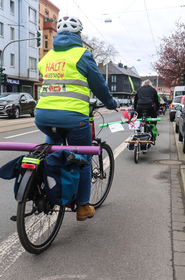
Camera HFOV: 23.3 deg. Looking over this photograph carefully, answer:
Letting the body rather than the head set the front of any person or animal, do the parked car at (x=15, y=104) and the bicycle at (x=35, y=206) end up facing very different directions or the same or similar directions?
very different directions

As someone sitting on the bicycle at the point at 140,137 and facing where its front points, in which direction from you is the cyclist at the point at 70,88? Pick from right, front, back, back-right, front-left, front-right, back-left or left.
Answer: back

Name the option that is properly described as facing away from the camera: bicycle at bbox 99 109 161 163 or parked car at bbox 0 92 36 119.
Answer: the bicycle

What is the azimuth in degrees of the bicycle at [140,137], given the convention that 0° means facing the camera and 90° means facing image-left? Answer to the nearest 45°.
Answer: approximately 180°

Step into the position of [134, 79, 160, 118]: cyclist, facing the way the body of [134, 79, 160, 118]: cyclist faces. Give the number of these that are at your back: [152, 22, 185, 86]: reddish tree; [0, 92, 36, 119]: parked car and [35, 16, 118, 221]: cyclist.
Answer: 1

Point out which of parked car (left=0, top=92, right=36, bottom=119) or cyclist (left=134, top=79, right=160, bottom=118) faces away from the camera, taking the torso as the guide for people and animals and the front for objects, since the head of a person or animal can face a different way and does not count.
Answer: the cyclist

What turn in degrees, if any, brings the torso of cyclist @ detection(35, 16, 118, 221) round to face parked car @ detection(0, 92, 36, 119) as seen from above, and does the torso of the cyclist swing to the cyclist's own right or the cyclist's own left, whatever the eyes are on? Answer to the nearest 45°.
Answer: approximately 45° to the cyclist's own left

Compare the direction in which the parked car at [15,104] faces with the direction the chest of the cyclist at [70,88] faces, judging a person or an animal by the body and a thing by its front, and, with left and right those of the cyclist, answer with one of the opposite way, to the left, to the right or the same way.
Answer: the opposite way

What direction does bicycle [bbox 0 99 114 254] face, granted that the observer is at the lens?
facing away from the viewer and to the right of the viewer

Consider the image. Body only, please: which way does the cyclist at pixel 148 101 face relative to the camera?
away from the camera

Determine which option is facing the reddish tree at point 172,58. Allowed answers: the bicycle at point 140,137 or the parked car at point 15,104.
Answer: the bicycle

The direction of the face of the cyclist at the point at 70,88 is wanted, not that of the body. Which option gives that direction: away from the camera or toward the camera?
away from the camera

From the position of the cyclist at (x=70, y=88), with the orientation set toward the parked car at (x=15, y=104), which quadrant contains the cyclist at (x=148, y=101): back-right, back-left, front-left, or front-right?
front-right

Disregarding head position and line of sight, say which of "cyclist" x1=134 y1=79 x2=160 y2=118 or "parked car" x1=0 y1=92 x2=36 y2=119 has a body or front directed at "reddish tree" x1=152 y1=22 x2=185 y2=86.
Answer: the cyclist

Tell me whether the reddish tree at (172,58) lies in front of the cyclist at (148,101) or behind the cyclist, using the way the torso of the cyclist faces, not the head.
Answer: in front

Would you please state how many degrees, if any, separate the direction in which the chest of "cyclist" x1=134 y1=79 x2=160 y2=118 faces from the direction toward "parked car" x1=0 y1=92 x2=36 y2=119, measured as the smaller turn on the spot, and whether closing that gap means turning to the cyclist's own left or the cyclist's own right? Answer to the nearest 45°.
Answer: approximately 45° to the cyclist's own left

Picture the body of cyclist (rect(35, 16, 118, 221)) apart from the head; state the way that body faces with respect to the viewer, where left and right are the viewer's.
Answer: facing away from the viewer and to the right of the viewer
